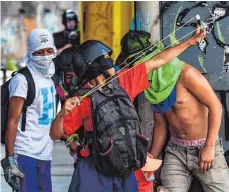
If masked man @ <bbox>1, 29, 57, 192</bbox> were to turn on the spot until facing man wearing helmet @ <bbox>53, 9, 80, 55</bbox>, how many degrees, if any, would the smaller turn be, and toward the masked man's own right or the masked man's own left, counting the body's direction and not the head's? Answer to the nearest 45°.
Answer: approximately 135° to the masked man's own left

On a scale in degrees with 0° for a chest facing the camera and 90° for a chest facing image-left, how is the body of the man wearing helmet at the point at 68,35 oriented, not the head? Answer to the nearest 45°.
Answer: approximately 315°

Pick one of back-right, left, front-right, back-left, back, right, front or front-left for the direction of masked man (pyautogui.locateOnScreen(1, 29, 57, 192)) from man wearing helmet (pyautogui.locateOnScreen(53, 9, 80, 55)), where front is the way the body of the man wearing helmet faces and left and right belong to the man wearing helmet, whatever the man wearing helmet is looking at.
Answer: front-right

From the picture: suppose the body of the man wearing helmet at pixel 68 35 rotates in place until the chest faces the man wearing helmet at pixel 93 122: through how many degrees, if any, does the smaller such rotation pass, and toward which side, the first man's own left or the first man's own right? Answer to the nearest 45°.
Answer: approximately 45° to the first man's own right

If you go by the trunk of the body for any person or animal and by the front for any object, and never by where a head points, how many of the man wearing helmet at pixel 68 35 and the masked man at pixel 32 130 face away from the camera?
0

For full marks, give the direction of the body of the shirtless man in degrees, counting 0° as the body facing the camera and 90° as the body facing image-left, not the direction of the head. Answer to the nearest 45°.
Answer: approximately 45°
